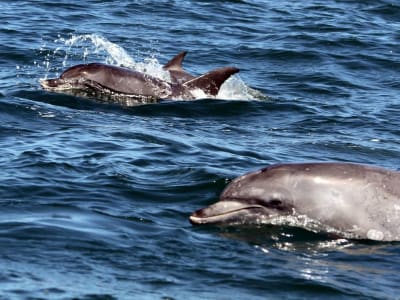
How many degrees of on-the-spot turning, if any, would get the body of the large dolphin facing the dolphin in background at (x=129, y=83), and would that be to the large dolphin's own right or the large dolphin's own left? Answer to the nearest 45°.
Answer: approximately 45° to the large dolphin's own right

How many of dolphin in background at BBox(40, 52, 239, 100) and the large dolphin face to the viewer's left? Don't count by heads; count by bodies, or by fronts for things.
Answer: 2

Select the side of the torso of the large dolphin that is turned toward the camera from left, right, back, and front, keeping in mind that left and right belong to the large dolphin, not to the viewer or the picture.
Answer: left

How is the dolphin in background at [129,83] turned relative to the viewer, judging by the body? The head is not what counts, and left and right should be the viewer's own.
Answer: facing to the left of the viewer

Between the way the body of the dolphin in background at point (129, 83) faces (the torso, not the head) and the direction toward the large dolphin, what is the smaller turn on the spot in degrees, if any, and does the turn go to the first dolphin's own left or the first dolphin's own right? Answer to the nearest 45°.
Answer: approximately 90° to the first dolphin's own left
